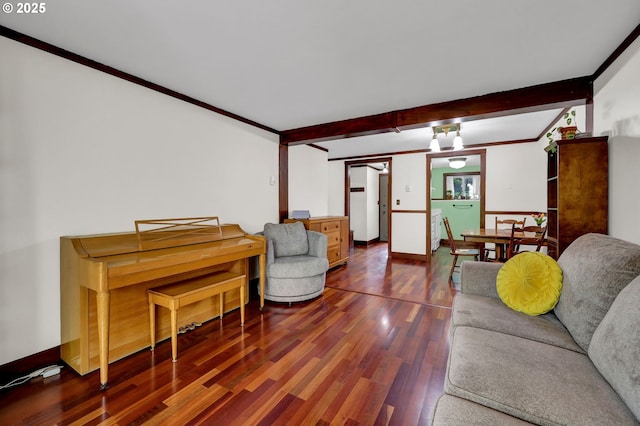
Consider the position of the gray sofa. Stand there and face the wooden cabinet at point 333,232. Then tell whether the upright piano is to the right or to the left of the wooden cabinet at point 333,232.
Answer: left

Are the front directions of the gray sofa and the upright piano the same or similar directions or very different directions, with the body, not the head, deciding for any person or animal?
very different directions

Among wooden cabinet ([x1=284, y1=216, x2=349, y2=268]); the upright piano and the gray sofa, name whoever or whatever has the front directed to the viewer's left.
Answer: the gray sofa

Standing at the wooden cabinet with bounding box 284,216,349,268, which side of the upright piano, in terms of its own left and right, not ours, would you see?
left

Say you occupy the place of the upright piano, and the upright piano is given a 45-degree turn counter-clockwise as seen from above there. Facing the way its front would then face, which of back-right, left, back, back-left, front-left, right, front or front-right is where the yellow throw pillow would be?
front-right

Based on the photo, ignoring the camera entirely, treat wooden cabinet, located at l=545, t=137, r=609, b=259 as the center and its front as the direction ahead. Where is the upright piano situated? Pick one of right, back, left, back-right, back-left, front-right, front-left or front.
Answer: front-left

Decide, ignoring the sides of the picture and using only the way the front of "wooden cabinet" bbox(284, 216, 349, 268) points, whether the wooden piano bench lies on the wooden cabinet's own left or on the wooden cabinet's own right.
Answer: on the wooden cabinet's own right

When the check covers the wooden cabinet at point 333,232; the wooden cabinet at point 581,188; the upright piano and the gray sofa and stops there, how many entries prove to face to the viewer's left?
2

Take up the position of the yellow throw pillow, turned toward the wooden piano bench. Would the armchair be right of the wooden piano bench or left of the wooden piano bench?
right

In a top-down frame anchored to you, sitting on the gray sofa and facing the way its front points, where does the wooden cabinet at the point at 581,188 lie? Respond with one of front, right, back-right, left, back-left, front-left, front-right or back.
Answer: right

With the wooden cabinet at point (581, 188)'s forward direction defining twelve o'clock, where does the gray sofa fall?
The gray sofa is roughly at 9 o'clock from the wooden cabinet.

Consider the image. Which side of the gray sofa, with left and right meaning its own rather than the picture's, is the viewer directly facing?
left

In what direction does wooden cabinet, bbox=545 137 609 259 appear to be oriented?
to the viewer's left

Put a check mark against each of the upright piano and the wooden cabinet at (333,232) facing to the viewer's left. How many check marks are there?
0

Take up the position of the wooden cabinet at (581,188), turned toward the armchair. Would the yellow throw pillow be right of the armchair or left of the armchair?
left
